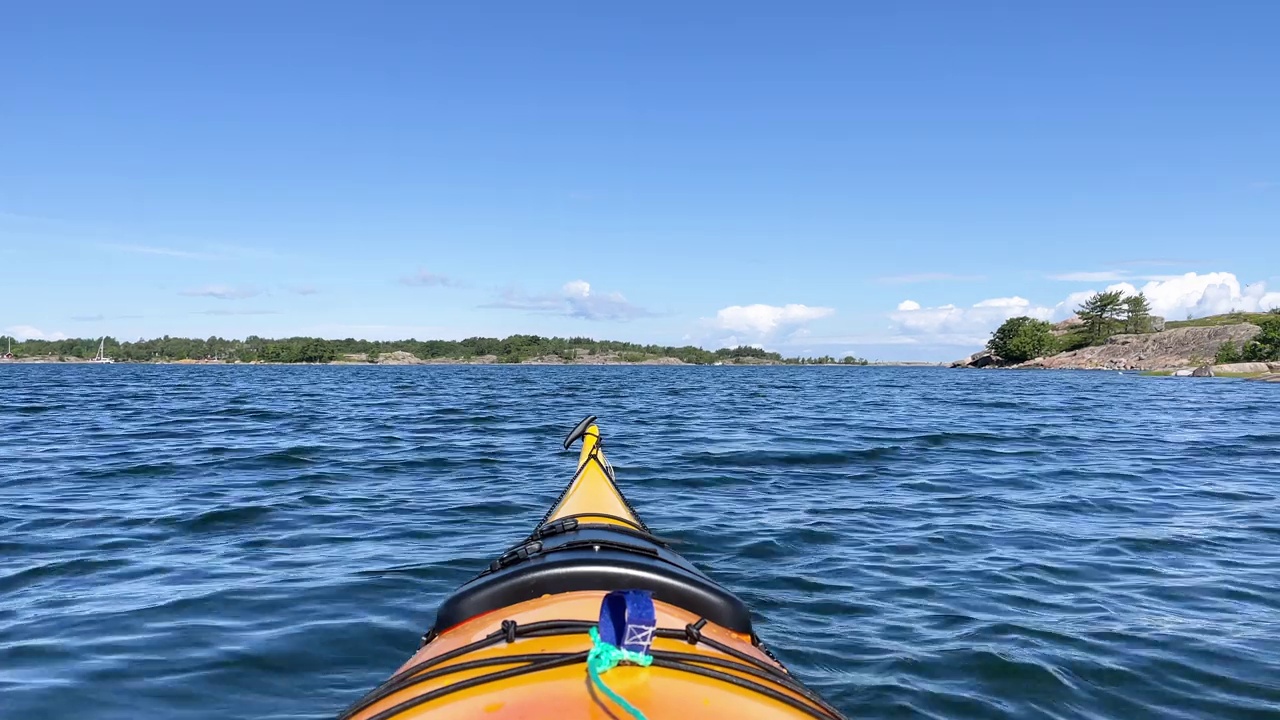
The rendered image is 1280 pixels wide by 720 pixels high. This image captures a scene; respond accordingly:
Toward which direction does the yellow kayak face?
away from the camera
